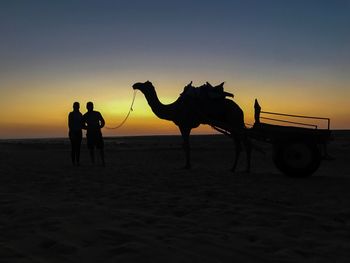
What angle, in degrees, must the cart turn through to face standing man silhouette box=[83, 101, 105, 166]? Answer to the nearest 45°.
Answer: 0° — it already faces them

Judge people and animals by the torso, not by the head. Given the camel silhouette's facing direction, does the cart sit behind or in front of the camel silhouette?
behind

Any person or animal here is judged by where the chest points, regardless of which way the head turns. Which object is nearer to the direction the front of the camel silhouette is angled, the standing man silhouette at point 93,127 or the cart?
the standing man silhouette

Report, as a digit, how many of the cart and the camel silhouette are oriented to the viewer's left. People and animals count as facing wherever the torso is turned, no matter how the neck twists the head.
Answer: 2

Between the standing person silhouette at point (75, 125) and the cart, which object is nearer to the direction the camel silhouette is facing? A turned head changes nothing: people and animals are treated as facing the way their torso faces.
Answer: the standing person silhouette

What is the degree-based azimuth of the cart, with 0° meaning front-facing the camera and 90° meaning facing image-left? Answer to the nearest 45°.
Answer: approximately 90°

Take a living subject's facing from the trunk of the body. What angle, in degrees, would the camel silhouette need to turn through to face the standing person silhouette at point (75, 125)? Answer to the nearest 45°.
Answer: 0° — it already faces them

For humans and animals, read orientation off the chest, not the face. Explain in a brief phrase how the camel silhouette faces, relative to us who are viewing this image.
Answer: facing to the left of the viewer

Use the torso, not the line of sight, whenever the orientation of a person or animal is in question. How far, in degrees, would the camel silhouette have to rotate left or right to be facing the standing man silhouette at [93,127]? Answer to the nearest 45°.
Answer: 0° — it already faces them

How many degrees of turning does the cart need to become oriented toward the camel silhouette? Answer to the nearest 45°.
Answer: approximately 45° to its right
